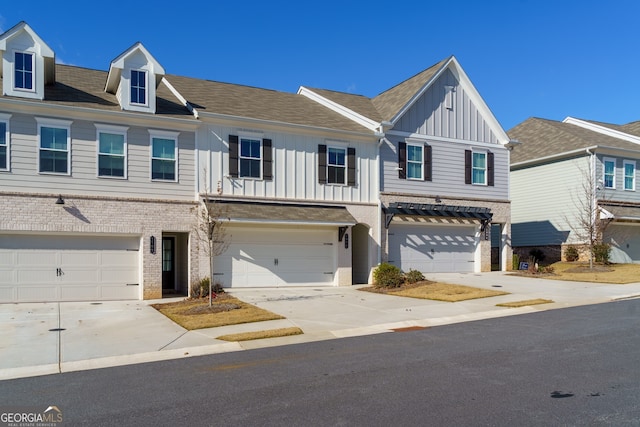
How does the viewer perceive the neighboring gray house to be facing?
facing the viewer and to the right of the viewer

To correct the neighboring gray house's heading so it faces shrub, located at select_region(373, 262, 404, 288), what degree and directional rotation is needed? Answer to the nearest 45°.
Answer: approximately 90° to its right

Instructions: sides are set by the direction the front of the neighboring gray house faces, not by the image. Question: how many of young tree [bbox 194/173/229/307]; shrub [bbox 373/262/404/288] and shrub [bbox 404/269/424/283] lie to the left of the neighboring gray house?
0

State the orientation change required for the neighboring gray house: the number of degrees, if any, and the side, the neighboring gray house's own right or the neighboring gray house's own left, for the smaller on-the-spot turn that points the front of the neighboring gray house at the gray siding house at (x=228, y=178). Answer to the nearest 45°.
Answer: approximately 90° to the neighboring gray house's own right

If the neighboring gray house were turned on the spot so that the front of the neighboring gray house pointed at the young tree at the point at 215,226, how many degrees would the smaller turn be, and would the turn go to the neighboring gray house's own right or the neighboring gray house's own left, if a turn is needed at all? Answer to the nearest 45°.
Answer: approximately 90° to the neighboring gray house's own right

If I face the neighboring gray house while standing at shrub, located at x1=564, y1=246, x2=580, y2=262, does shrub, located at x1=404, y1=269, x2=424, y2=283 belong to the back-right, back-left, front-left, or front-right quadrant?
back-left
